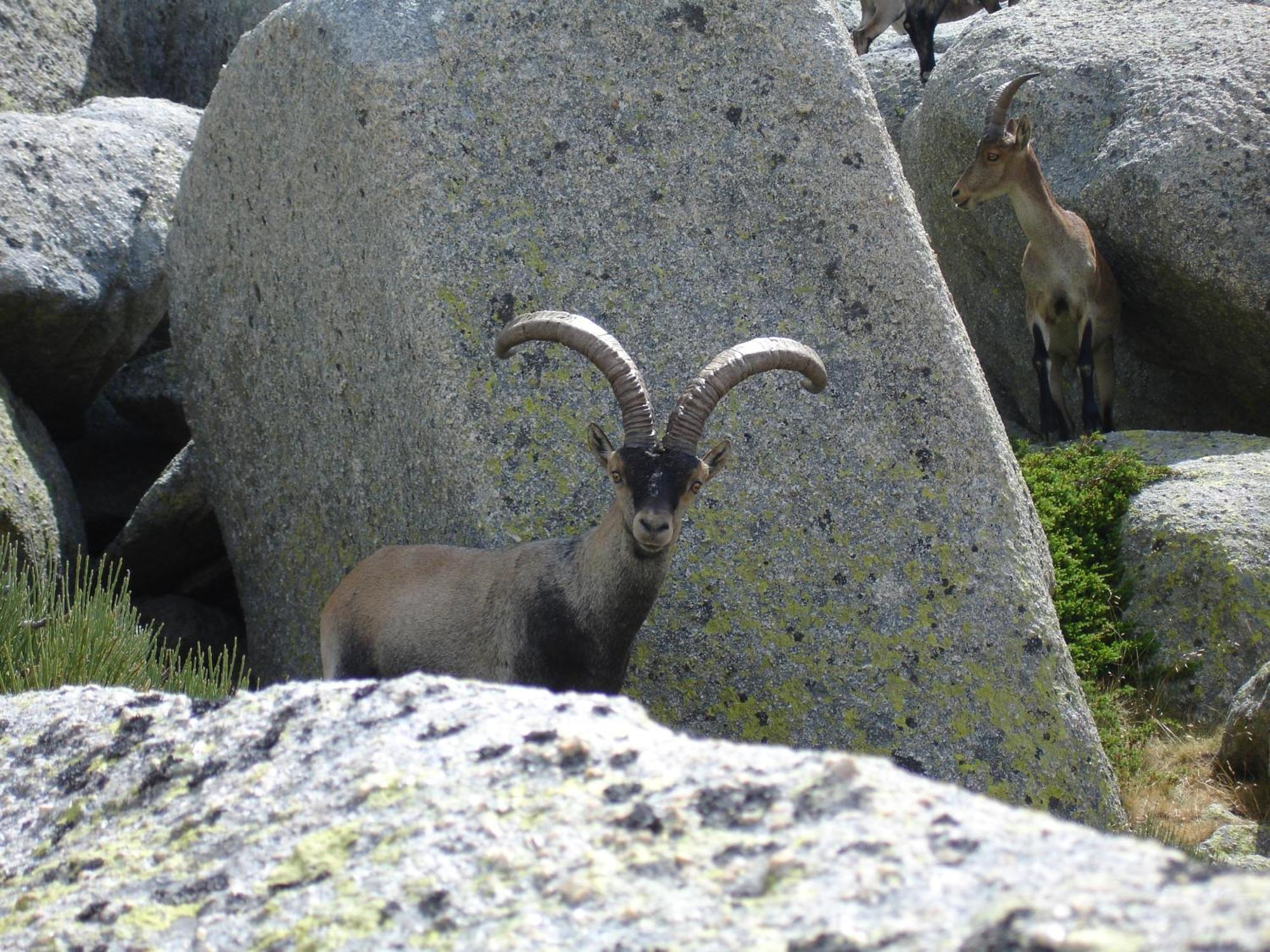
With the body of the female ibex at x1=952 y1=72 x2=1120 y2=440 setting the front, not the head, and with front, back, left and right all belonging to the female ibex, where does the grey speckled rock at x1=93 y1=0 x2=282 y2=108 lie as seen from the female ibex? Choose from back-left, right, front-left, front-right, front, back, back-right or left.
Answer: front-right

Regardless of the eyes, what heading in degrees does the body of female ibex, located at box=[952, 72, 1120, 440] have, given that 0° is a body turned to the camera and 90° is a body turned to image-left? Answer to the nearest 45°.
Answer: approximately 45°

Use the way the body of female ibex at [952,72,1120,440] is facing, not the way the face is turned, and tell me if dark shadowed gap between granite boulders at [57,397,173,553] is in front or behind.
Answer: in front

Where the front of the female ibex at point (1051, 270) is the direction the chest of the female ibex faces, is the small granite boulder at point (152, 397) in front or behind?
in front
